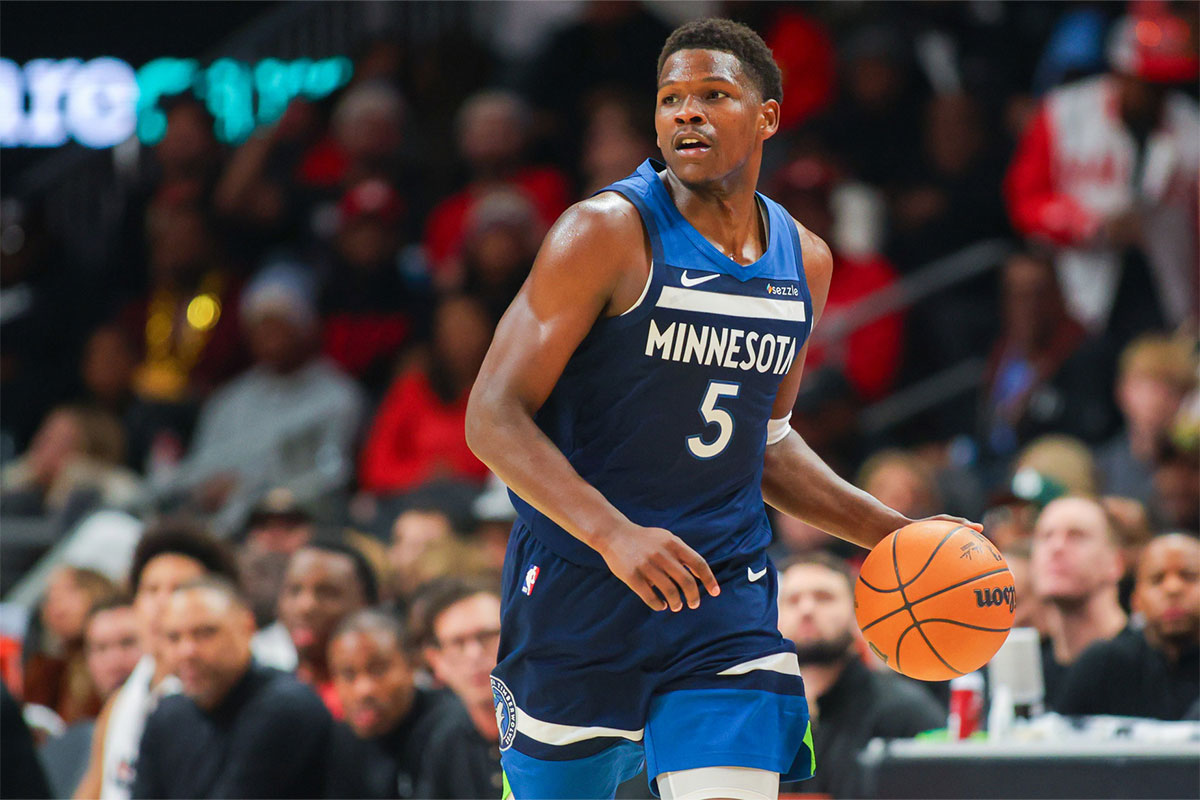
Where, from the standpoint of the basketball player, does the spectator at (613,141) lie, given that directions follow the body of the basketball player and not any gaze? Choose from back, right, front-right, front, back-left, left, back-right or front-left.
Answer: back-left

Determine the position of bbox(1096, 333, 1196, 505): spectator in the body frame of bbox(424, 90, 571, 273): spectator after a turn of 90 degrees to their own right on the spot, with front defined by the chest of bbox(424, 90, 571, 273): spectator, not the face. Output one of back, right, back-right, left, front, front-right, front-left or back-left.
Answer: back-left

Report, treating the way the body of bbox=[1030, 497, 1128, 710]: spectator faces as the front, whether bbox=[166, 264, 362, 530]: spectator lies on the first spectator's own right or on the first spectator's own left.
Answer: on the first spectator's own right

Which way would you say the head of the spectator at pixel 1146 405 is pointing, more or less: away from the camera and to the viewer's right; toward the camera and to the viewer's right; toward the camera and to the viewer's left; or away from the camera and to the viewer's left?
toward the camera and to the viewer's left

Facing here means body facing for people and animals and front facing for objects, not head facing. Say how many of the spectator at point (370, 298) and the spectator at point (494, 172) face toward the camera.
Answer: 2

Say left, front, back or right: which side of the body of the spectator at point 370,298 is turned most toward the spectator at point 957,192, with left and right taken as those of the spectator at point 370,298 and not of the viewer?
left

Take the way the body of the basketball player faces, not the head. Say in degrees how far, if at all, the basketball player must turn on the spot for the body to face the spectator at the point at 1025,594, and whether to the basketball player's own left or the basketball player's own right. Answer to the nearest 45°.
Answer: approximately 90° to the basketball player's own left

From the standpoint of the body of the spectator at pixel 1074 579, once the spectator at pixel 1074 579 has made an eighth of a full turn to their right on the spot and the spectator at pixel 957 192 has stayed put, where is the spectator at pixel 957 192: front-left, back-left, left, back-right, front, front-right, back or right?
right

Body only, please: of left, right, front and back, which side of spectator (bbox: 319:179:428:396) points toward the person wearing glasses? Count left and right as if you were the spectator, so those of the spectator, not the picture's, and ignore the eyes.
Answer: front

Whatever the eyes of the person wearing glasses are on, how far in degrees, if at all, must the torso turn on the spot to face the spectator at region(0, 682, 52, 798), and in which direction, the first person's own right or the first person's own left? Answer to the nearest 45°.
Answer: approximately 135° to the first person's own right

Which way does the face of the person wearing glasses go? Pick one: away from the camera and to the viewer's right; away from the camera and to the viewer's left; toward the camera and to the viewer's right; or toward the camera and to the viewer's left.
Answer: toward the camera and to the viewer's right

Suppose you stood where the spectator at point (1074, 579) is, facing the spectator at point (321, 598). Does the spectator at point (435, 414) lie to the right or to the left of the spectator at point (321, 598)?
right

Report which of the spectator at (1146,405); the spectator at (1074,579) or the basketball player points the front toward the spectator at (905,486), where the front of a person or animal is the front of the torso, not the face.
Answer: the spectator at (1146,405)

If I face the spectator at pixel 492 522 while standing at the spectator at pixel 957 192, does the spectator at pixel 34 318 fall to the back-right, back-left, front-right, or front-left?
front-right
